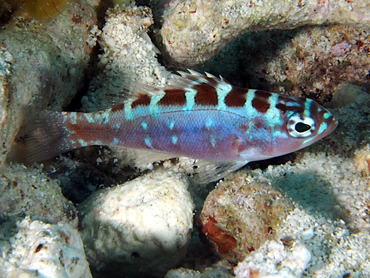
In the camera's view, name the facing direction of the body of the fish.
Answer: to the viewer's right
